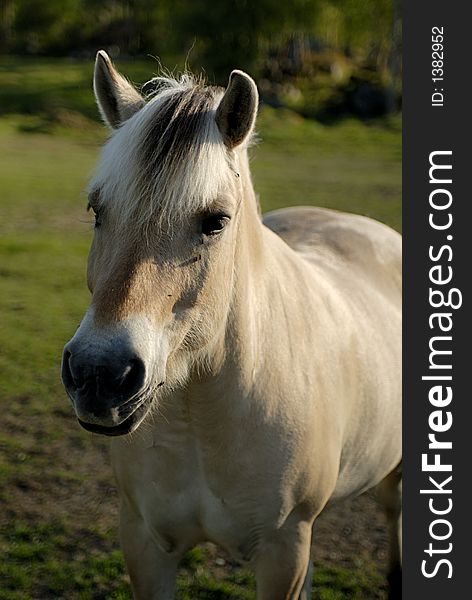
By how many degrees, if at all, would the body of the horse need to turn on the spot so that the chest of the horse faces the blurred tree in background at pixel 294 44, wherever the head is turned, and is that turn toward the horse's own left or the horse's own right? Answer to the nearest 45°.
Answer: approximately 135° to the horse's own right

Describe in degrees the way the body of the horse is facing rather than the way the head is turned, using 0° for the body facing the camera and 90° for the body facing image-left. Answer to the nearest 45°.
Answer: approximately 45°
